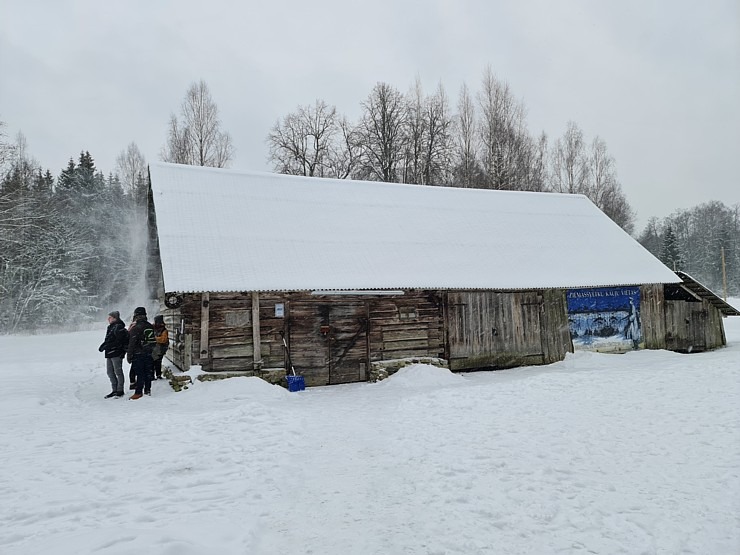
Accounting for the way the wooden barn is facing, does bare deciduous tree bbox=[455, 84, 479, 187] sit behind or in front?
behind

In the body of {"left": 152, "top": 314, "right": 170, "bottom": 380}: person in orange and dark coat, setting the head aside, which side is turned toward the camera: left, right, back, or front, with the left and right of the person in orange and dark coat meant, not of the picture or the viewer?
left

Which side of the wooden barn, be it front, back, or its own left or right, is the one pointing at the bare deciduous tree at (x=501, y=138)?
back

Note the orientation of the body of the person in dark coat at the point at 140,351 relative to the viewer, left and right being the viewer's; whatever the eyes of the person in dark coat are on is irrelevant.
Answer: facing away from the viewer and to the left of the viewer

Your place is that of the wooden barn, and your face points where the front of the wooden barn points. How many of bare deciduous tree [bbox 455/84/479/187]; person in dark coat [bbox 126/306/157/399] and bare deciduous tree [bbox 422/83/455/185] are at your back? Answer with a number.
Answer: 2

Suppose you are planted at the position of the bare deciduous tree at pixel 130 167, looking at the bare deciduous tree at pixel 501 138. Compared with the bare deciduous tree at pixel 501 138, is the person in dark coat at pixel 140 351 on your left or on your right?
right

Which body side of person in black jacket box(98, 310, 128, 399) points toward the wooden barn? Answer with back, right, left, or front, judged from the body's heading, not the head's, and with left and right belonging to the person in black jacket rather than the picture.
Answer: back

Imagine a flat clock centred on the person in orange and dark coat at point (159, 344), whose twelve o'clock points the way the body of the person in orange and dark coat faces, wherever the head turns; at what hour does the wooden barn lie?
The wooden barn is roughly at 6 o'clock from the person in orange and dark coat.

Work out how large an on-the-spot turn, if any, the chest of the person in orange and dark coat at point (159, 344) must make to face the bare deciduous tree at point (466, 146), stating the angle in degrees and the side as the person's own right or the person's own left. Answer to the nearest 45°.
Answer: approximately 135° to the person's own right
